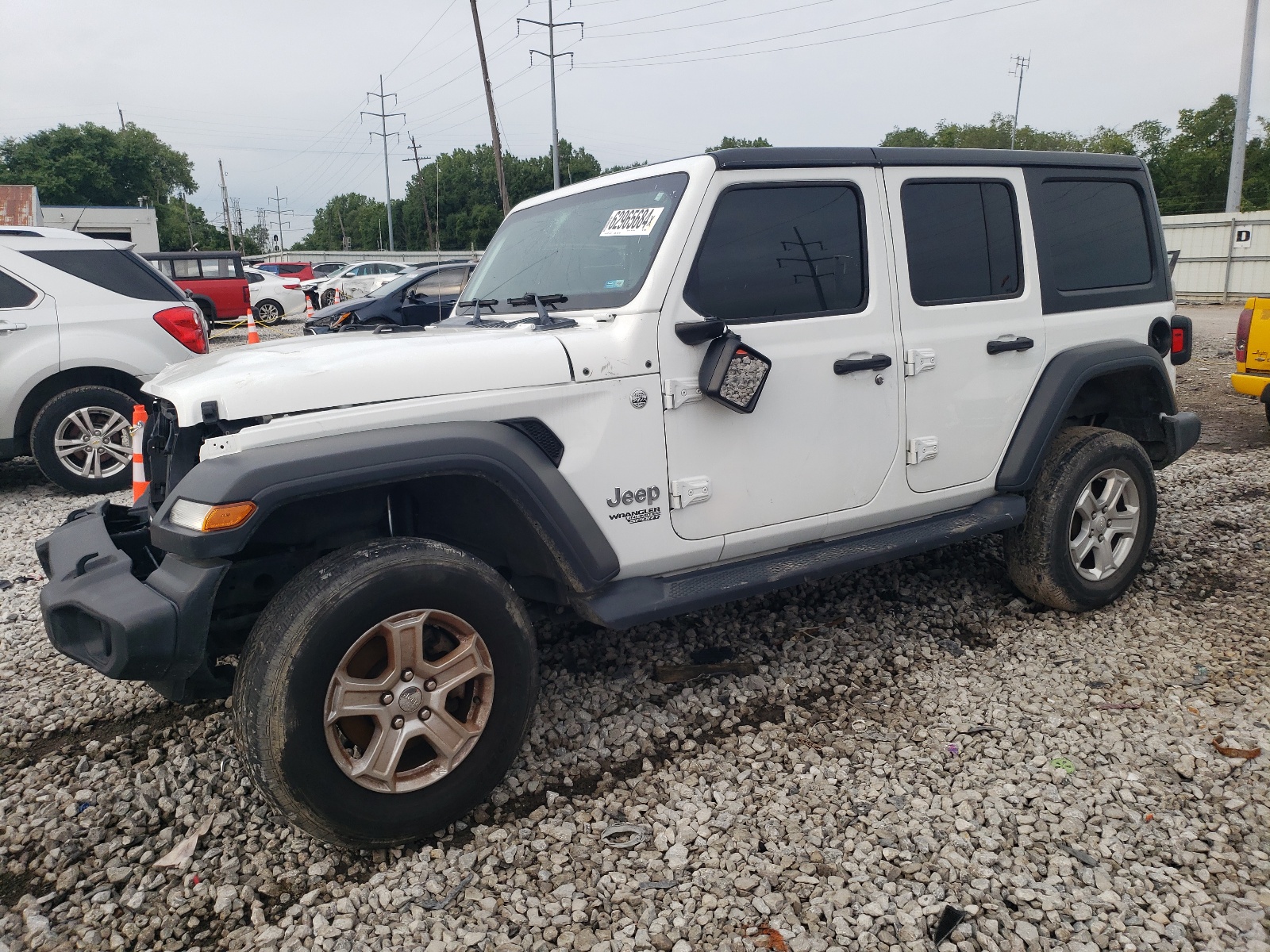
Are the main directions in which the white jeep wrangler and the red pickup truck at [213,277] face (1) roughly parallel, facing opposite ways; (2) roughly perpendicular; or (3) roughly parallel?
roughly parallel

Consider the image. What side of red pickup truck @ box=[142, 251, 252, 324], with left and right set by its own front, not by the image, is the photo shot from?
left

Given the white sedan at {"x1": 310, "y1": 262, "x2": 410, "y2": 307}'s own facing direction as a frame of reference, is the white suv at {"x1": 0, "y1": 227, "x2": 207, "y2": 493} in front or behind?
in front

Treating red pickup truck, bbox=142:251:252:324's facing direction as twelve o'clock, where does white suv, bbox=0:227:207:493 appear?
The white suv is roughly at 9 o'clock from the red pickup truck.

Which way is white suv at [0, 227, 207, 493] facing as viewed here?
to the viewer's left

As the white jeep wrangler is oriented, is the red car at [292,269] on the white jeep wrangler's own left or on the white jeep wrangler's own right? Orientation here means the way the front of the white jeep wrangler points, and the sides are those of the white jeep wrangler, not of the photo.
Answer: on the white jeep wrangler's own right

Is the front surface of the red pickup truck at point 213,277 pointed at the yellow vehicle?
no

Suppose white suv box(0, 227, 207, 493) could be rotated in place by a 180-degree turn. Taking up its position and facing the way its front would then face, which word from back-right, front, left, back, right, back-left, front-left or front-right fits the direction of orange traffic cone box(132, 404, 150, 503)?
right

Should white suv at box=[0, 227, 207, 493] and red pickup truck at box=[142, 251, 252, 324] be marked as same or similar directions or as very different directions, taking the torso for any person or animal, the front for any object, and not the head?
same or similar directions

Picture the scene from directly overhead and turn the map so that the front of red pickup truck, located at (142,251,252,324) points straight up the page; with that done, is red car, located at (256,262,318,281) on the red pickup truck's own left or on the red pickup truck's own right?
on the red pickup truck's own right

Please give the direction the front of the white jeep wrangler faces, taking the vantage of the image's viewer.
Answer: facing the viewer and to the left of the viewer

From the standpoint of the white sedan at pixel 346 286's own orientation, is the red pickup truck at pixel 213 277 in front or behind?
in front

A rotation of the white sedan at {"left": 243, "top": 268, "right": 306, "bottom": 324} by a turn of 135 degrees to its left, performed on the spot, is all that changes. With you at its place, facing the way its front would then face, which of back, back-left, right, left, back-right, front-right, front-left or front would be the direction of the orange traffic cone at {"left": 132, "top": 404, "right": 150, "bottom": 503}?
front-right
